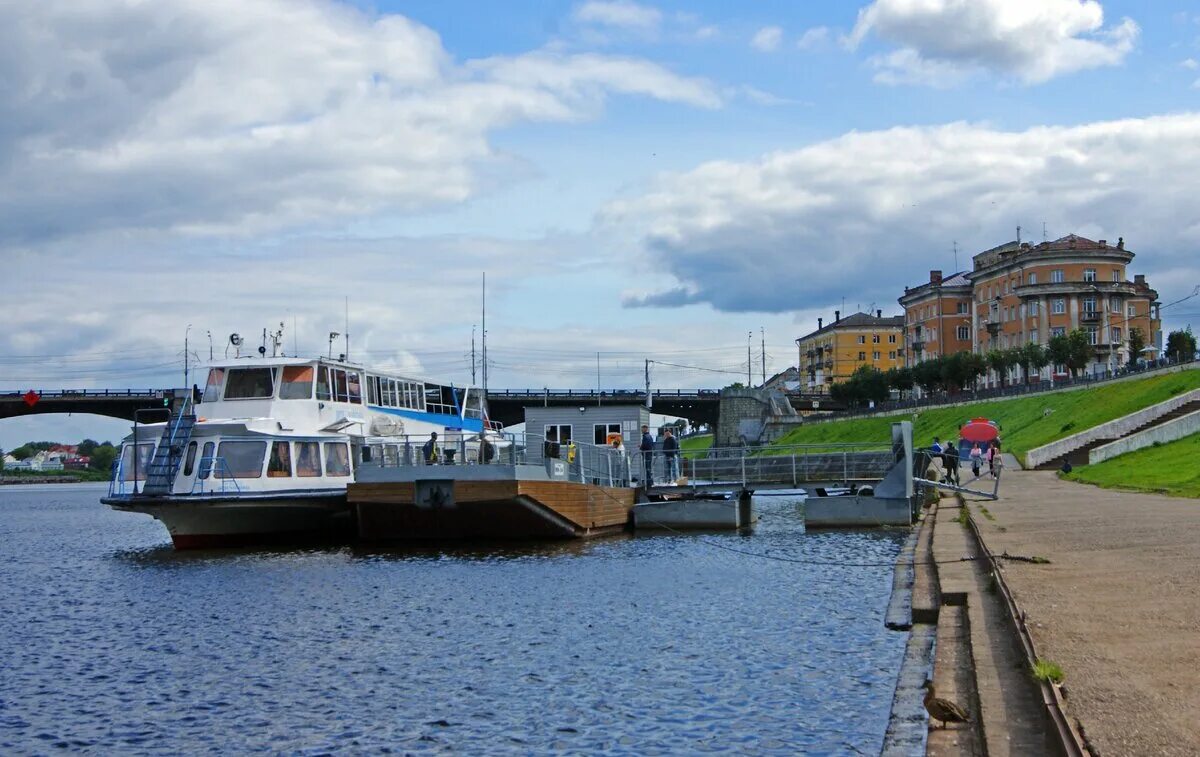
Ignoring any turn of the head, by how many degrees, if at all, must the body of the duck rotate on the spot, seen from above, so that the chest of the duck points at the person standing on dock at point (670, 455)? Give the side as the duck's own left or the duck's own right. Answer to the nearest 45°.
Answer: approximately 90° to the duck's own right

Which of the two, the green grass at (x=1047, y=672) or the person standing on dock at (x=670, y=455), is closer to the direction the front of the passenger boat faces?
the green grass

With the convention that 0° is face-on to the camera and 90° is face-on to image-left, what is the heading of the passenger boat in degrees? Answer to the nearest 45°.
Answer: approximately 45°

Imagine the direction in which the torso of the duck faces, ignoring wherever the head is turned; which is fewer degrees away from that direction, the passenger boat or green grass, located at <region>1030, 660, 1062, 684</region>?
the passenger boat

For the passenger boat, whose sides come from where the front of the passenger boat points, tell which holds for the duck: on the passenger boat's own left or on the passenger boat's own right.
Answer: on the passenger boat's own left

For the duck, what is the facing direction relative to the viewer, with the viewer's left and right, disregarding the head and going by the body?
facing to the left of the viewer

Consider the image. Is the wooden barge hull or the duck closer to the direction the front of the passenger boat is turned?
the duck

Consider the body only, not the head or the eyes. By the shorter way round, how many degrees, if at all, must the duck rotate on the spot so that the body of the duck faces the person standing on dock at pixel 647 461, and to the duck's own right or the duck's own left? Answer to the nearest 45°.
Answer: approximately 90° to the duck's own right
